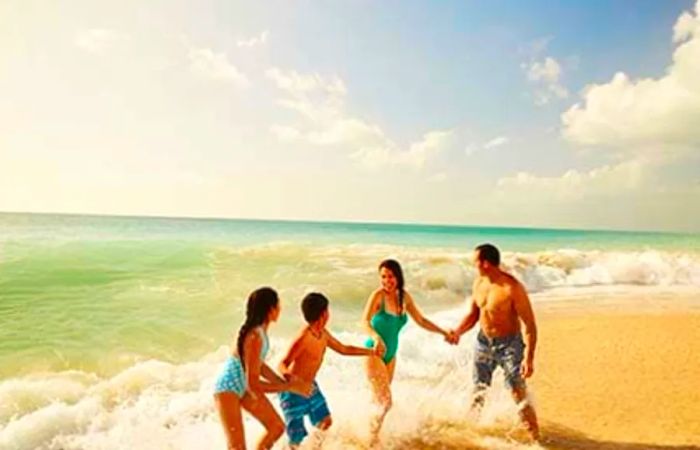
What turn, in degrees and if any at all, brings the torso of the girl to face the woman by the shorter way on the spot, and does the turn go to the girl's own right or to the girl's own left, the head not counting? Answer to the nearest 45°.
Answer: approximately 45° to the girl's own left

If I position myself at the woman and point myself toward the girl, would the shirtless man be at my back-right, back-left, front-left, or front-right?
back-left

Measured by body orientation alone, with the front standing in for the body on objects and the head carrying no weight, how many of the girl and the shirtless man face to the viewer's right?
1

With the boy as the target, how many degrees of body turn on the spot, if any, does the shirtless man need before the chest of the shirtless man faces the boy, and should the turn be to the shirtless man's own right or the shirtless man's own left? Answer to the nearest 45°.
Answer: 0° — they already face them

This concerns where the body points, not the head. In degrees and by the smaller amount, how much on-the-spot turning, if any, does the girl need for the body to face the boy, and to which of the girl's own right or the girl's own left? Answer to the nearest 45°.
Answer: approximately 45° to the girl's own left

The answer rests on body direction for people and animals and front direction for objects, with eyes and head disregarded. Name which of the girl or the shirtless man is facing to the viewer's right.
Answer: the girl

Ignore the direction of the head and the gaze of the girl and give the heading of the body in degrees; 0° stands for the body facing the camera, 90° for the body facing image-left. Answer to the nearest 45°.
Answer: approximately 270°

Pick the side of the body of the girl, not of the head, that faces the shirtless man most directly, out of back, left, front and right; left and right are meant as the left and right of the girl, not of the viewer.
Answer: front

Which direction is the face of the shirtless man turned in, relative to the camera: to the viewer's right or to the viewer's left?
to the viewer's left

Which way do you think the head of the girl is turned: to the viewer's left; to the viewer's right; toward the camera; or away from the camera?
to the viewer's right

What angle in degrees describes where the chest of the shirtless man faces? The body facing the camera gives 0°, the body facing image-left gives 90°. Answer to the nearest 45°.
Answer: approximately 45°
